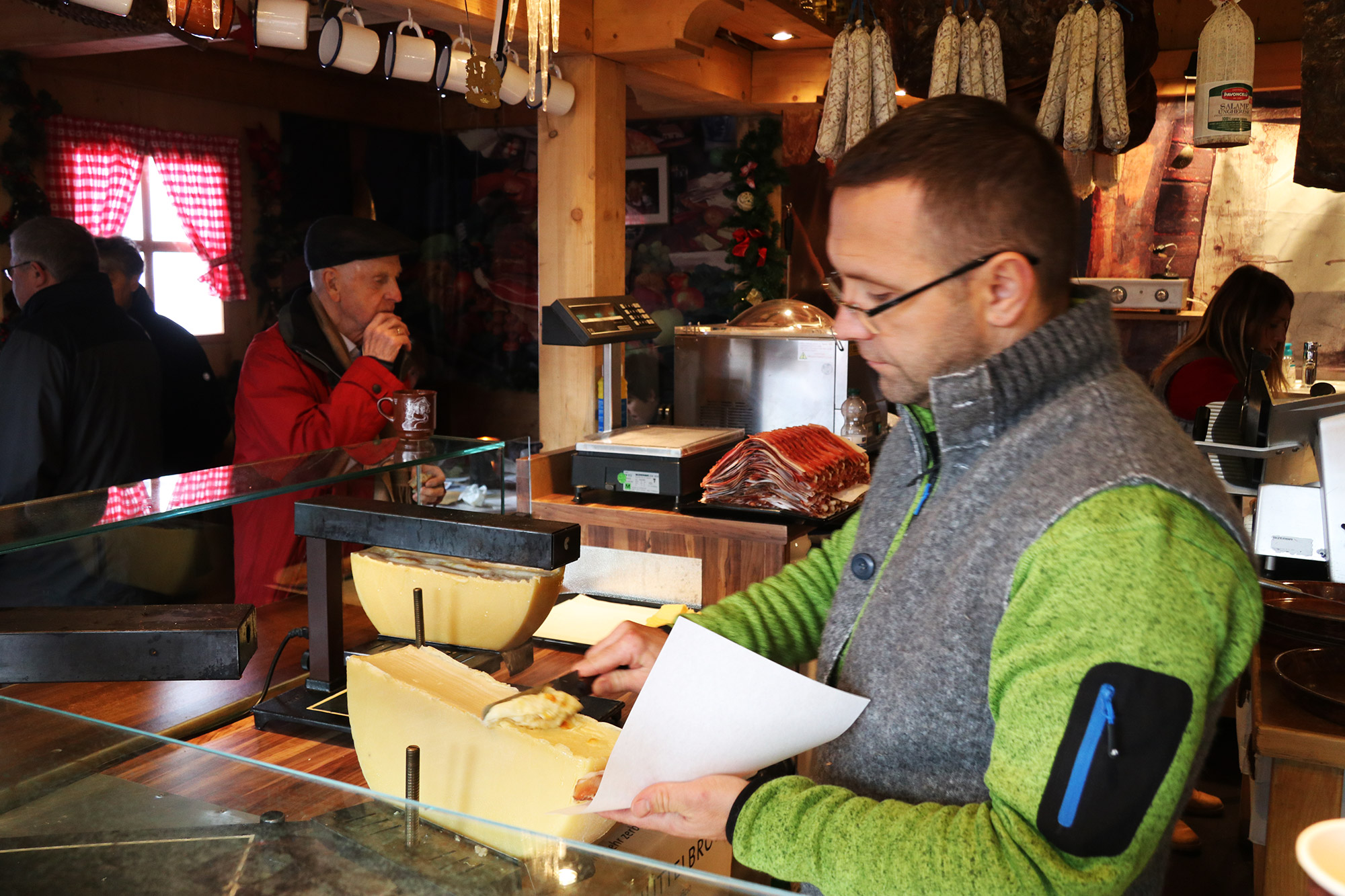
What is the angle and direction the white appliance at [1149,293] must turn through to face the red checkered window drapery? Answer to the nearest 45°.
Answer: approximately 45° to its right

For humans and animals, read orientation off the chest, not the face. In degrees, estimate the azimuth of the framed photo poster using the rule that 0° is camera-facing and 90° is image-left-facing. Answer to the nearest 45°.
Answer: approximately 0°

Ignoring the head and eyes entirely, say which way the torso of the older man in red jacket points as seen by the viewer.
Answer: to the viewer's right

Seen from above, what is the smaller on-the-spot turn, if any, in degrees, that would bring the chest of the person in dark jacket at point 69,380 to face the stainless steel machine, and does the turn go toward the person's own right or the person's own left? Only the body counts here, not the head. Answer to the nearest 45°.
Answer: approximately 135° to the person's own right

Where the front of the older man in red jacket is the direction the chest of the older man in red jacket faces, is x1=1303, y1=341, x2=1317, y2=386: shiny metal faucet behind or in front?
in front

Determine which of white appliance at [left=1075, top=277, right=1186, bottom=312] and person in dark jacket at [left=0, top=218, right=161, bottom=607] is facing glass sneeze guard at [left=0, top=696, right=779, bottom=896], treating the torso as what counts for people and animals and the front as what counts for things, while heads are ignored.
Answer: the white appliance

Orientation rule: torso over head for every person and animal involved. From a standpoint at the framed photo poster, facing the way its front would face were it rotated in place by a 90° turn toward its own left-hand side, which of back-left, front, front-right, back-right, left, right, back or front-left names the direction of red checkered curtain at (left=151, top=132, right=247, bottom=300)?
back-right

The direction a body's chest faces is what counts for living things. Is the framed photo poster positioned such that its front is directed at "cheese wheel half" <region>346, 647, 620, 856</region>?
yes
